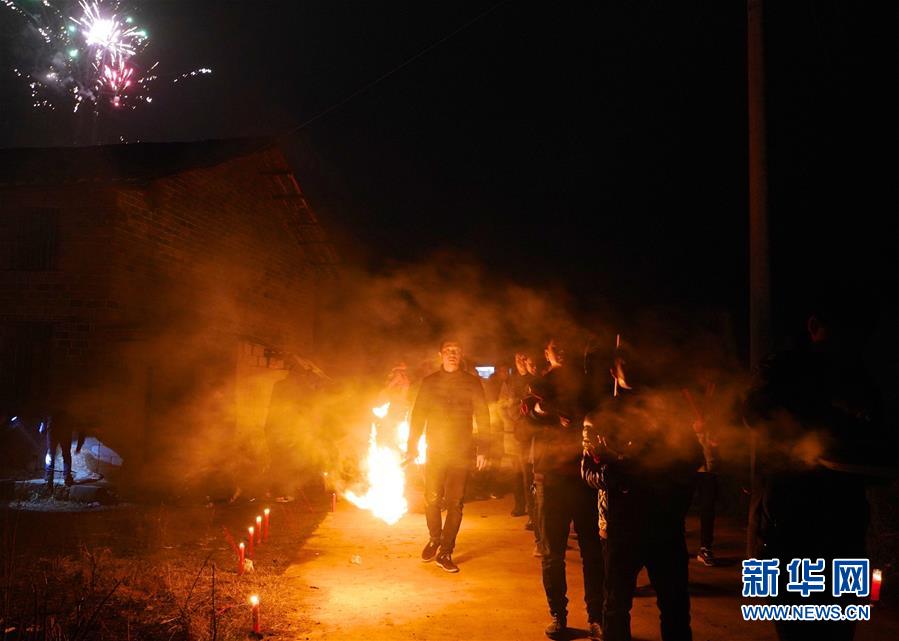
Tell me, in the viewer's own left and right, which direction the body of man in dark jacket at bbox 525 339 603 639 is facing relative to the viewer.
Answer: facing the viewer and to the left of the viewer

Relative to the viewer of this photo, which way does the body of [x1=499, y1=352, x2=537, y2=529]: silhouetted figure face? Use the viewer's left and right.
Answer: facing to the left of the viewer

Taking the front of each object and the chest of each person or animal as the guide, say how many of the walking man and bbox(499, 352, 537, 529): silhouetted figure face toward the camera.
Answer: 1

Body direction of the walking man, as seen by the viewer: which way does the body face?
toward the camera

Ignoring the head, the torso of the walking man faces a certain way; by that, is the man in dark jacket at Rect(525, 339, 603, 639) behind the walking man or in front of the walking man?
in front

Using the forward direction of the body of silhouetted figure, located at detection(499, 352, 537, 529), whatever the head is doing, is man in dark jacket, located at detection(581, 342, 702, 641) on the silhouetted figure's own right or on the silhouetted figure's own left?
on the silhouetted figure's own left

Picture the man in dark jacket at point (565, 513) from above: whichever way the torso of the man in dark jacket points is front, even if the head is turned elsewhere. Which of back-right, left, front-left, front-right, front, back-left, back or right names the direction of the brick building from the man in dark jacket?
right

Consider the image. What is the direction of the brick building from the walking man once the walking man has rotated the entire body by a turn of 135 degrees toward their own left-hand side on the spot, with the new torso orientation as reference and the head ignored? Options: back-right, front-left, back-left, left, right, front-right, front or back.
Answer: left

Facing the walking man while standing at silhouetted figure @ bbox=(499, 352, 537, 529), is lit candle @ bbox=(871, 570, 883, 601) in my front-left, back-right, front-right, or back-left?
front-left

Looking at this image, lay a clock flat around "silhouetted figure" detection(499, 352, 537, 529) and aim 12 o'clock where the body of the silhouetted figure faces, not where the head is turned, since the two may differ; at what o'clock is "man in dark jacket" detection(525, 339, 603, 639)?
The man in dark jacket is roughly at 9 o'clock from the silhouetted figure.
